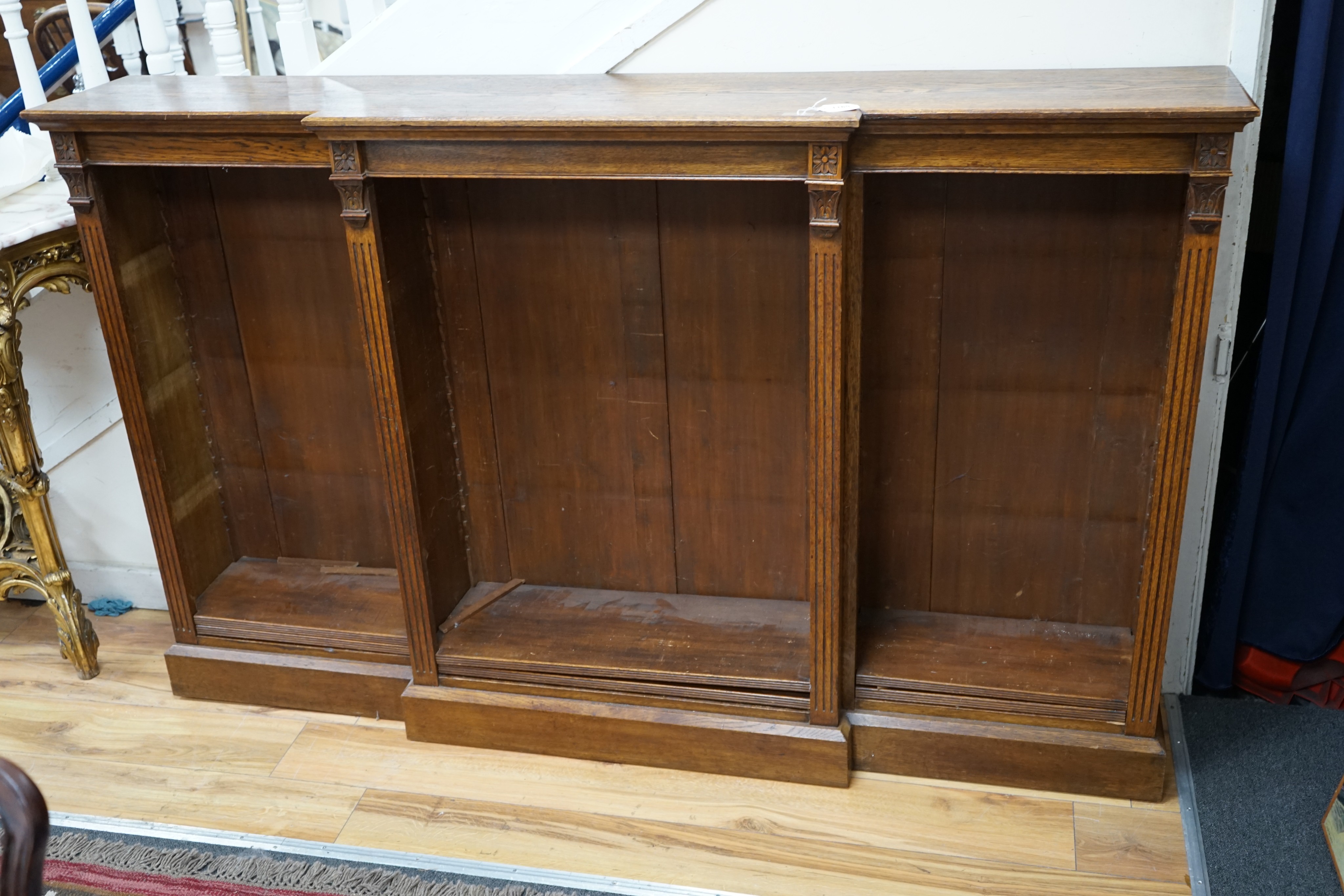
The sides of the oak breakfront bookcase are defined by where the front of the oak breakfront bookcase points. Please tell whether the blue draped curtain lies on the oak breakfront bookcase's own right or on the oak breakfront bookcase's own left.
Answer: on the oak breakfront bookcase's own left

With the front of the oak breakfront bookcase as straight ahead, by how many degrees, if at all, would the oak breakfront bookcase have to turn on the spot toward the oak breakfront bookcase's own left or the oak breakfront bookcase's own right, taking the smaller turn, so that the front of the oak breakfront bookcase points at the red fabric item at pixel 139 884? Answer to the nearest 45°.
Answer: approximately 45° to the oak breakfront bookcase's own right

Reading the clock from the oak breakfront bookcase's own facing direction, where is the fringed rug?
The fringed rug is roughly at 2 o'clock from the oak breakfront bookcase.

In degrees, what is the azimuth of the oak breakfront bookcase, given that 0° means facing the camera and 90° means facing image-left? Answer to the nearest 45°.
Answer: approximately 0°

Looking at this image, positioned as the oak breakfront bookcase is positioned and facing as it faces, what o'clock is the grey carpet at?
The grey carpet is roughly at 10 o'clock from the oak breakfront bookcase.

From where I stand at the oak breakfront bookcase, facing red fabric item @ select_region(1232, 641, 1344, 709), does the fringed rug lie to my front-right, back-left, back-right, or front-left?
back-right

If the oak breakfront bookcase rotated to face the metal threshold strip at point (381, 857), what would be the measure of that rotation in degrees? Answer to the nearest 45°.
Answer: approximately 45° to its right
